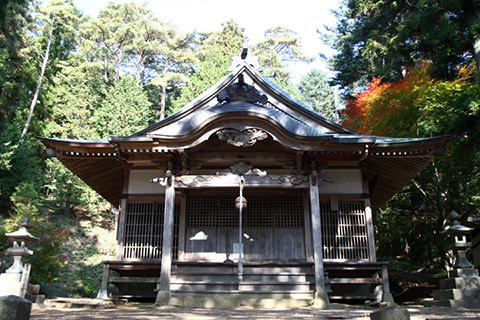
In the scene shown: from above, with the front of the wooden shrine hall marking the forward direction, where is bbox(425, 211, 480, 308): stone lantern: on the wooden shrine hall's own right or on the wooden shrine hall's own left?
on the wooden shrine hall's own left

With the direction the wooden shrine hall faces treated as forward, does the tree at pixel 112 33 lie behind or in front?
behind

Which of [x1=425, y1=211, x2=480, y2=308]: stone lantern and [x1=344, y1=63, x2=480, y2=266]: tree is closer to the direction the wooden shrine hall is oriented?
the stone lantern

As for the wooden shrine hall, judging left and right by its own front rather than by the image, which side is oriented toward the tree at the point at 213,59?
back

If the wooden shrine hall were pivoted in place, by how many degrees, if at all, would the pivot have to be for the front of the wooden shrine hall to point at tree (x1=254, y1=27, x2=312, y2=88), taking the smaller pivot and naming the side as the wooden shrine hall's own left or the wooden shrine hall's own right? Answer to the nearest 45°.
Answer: approximately 180°

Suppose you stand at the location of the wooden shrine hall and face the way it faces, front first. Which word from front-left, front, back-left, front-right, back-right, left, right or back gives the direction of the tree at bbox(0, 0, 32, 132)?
back-right

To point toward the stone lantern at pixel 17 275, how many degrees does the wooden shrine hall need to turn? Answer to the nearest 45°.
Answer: approximately 90° to its right

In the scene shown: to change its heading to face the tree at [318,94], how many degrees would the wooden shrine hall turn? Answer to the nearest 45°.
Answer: approximately 180°

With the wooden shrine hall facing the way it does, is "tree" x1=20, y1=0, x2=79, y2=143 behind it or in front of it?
behind

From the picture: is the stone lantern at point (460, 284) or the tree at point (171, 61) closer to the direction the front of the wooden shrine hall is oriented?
the stone lantern

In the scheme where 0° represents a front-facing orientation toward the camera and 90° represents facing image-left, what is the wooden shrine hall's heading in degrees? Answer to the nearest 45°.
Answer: approximately 0°
